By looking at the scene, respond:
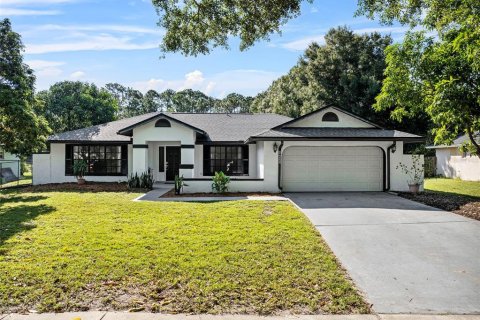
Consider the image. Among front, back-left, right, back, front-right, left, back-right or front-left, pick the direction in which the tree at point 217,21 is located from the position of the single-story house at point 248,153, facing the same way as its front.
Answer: front

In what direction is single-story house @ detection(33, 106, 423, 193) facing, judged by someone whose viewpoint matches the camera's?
facing the viewer

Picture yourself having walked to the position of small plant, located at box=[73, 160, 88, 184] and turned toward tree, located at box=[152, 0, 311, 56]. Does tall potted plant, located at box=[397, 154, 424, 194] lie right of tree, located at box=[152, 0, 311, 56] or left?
left

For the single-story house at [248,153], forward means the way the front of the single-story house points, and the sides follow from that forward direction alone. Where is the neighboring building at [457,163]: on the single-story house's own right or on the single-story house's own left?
on the single-story house's own left

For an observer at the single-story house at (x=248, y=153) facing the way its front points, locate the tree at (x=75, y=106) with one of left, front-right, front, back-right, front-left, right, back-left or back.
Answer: back-right

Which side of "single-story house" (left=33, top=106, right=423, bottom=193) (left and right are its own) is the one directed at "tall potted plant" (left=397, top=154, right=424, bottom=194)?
left

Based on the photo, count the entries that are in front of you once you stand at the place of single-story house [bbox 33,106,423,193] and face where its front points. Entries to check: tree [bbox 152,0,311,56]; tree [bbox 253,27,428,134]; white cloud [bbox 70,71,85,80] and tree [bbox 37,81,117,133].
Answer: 1

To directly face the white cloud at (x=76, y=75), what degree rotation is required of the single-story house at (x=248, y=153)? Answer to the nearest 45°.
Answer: approximately 135° to its right

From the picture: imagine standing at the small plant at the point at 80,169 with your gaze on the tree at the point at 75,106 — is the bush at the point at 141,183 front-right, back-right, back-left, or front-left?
back-right

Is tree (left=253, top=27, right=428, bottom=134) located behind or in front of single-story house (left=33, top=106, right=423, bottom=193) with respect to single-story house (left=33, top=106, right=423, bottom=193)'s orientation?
behind

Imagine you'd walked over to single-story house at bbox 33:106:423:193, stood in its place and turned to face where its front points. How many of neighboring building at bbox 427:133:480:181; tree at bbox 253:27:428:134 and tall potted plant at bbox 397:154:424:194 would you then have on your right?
0
